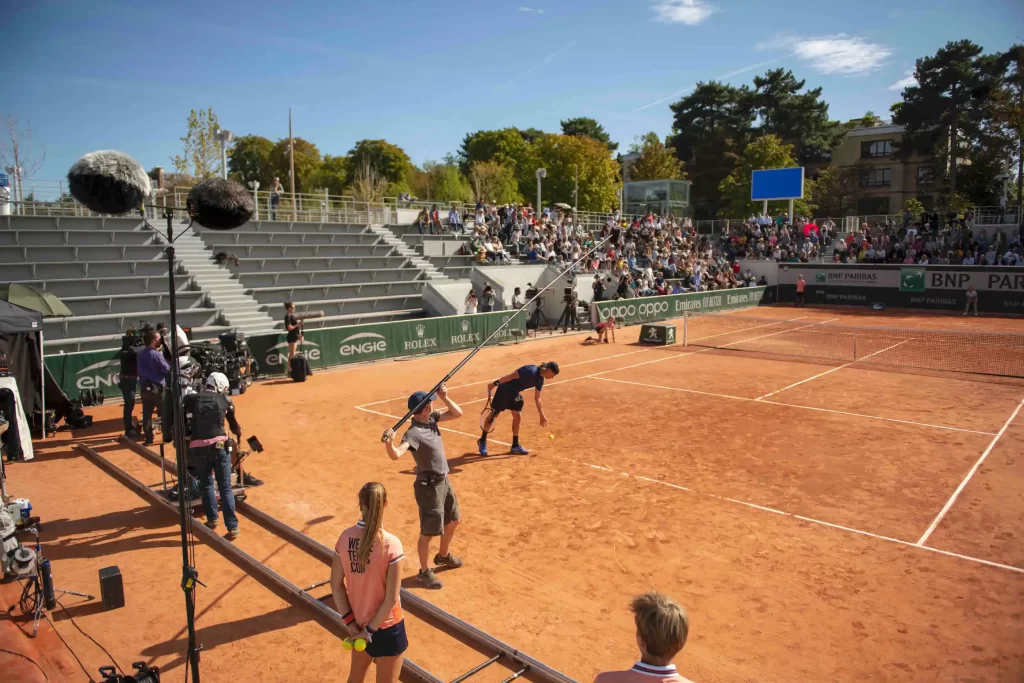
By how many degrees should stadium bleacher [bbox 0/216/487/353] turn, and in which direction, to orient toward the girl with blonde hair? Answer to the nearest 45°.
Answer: approximately 45° to its right

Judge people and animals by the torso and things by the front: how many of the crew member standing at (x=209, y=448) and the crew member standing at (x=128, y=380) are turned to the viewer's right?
1

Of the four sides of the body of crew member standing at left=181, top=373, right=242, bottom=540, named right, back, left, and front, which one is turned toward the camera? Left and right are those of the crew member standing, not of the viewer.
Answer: back

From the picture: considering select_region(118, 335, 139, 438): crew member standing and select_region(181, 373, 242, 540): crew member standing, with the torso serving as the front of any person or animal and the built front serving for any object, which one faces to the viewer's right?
select_region(118, 335, 139, 438): crew member standing

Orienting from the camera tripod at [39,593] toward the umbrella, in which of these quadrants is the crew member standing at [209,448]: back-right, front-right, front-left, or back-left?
front-right

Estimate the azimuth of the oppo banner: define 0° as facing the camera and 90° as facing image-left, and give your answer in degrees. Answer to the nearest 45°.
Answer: approximately 315°

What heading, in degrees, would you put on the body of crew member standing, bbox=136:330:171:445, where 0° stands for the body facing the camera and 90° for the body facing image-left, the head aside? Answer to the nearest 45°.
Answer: approximately 225°

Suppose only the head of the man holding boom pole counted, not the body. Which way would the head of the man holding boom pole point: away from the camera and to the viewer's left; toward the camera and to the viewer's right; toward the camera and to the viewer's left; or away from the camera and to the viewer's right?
away from the camera and to the viewer's right

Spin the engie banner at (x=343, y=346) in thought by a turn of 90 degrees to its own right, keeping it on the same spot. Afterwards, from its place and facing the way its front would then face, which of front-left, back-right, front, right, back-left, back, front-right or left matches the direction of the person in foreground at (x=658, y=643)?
front-left

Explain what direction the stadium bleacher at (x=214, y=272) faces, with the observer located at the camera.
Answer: facing the viewer and to the right of the viewer

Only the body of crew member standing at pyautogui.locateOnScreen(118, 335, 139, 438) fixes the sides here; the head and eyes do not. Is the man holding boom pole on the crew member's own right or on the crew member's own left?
on the crew member's own right

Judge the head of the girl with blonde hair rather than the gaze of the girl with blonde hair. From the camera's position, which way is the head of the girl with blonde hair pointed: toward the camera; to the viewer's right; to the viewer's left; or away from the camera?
away from the camera

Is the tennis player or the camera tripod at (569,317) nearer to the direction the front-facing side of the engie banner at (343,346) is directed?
the tennis player

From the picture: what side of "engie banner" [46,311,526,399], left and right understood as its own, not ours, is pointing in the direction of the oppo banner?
left
